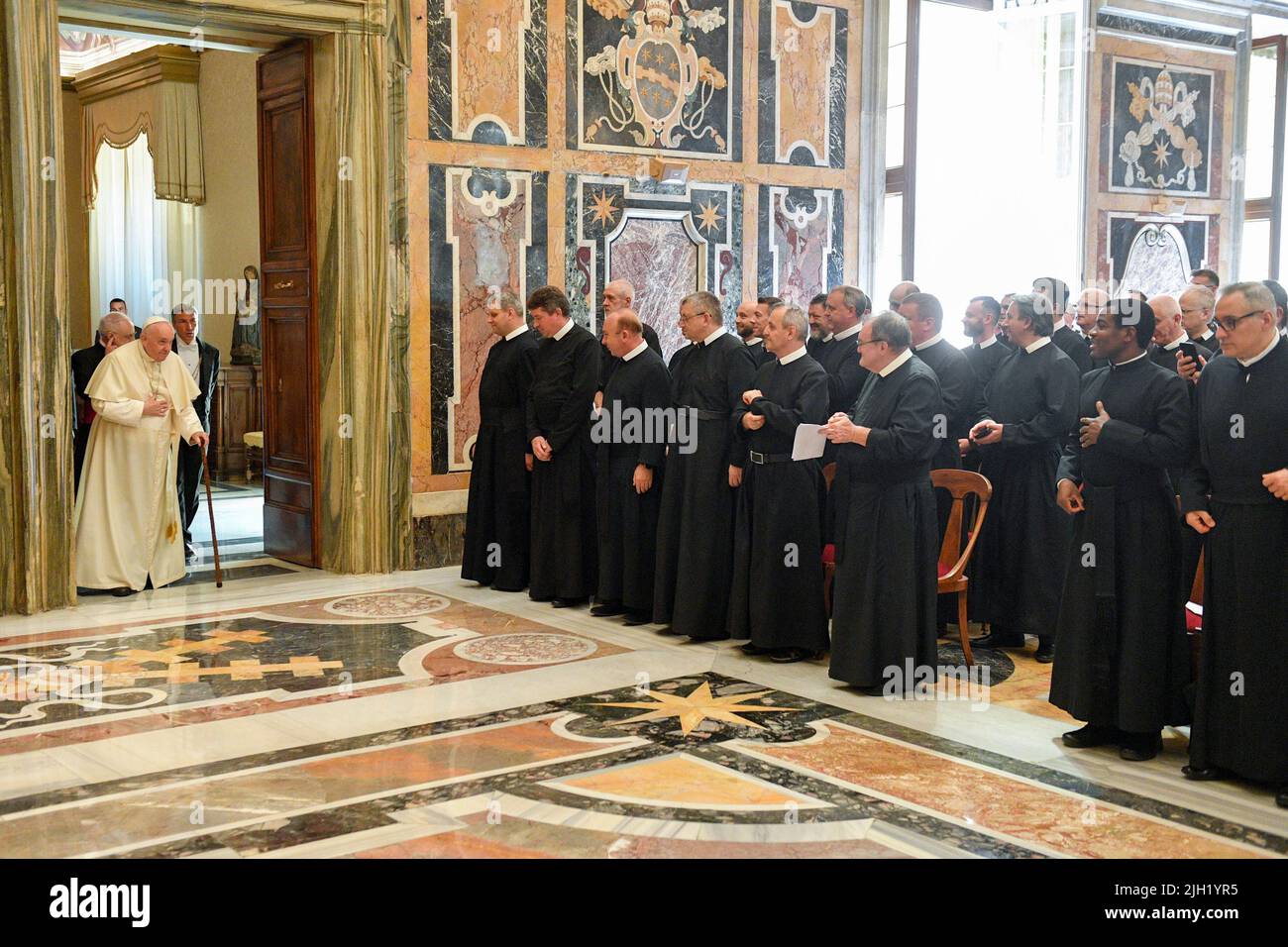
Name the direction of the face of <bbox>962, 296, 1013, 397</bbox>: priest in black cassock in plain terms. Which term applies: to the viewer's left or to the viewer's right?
to the viewer's left

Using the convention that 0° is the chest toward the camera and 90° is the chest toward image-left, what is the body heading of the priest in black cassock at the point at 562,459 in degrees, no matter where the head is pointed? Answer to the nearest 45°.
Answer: approximately 45°

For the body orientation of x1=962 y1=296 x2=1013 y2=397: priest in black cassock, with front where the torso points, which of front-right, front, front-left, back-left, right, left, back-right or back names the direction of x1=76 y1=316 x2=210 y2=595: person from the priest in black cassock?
front-right

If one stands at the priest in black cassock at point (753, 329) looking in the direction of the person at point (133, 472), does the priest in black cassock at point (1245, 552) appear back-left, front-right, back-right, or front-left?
back-left

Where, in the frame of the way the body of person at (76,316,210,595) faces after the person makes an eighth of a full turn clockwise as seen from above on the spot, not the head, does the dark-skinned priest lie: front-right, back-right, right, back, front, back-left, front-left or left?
front-left

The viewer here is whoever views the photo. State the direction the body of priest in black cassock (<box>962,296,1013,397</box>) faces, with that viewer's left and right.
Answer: facing the viewer and to the left of the viewer

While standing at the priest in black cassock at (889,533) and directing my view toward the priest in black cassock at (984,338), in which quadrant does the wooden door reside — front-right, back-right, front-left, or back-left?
front-left

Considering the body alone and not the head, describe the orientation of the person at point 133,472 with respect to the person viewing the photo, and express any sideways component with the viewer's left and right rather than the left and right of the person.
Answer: facing the viewer and to the right of the viewer

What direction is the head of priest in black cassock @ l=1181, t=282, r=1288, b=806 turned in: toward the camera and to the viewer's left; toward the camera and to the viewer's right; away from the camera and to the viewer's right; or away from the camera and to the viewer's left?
toward the camera and to the viewer's left

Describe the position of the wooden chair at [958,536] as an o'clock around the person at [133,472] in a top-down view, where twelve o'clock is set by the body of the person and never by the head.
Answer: The wooden chair is roughly at 12 o'clock from the person.

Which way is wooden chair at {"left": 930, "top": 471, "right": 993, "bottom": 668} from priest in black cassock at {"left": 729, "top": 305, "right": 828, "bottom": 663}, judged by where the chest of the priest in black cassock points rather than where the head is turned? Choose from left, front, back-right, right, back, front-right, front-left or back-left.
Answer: back-left

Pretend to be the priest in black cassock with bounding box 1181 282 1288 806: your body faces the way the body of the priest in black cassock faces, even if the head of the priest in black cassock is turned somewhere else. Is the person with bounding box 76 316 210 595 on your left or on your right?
on your right

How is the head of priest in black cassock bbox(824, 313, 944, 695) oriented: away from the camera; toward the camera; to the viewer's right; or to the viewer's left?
to the viewer's left

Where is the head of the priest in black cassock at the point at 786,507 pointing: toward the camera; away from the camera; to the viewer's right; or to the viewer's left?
to the viewer's left

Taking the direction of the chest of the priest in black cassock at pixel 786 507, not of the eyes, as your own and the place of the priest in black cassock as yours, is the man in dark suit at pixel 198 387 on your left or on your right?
on your right

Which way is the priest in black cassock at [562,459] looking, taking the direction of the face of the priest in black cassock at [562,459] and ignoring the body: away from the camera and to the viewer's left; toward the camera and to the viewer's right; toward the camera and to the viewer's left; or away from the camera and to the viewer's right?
toward the camera and to the viewer's left

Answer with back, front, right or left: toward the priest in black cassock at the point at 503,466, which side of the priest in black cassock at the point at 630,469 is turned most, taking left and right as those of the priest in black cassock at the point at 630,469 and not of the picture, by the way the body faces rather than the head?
right
